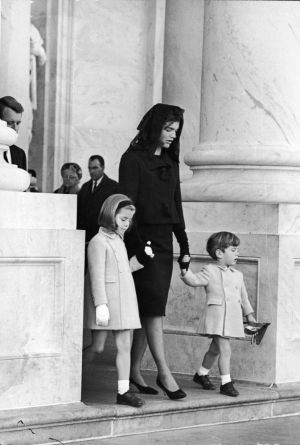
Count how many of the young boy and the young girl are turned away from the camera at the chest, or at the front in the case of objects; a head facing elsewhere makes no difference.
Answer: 0

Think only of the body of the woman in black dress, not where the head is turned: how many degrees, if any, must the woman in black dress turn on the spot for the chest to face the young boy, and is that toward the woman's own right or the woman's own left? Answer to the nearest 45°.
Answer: approximately 90° to the woman's own left

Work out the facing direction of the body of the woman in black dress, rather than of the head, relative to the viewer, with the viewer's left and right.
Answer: facing the viewer and to the right of the viewer

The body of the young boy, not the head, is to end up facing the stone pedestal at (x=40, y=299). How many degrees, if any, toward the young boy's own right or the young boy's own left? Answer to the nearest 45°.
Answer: approximately 90° to the young boy's own right

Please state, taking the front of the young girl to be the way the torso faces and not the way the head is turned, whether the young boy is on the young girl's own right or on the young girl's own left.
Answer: on the young girl's own left

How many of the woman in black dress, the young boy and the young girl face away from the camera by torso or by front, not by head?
0

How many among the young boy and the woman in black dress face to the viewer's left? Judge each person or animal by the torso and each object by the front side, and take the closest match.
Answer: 0

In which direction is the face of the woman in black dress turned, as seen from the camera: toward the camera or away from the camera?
toward the camera

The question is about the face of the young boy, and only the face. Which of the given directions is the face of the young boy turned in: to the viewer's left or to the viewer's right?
to the viewer's right

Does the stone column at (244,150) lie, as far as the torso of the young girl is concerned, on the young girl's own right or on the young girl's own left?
on the young girl's own left

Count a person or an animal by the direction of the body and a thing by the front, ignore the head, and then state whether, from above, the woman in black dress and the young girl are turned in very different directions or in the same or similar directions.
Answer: same or similar directions
